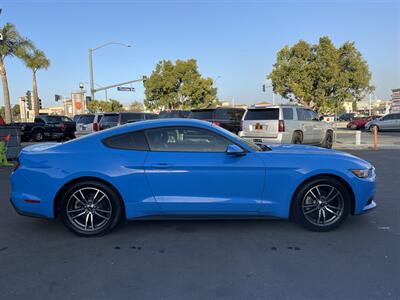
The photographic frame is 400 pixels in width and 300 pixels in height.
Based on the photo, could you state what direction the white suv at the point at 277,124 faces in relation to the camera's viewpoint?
facing away from the viewer and to the right of the viewer

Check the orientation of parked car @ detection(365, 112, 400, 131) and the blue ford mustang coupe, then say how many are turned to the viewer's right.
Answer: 1

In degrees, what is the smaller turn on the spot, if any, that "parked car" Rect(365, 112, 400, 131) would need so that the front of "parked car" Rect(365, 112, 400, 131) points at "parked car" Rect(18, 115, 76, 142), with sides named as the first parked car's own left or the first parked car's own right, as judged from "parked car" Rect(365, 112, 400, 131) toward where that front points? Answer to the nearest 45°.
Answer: approximately 45° to the first parked car's own left

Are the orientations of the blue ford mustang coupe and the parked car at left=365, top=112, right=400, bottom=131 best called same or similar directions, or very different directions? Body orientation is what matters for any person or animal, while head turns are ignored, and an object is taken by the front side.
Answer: very different directions

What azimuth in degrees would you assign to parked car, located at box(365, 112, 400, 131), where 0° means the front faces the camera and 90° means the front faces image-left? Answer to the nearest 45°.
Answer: approximately 90°

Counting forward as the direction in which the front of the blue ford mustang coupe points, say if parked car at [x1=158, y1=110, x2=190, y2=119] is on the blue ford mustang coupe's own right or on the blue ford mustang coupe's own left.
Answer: on the blue ford mustang coupe's own left

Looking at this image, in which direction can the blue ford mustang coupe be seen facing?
to the viewer's right
